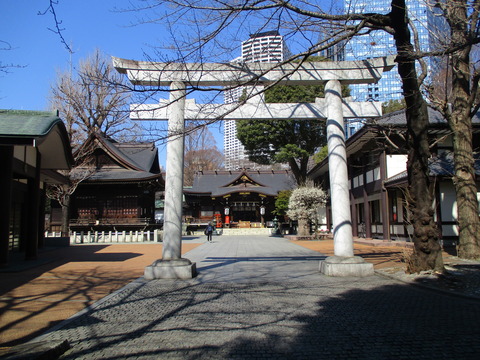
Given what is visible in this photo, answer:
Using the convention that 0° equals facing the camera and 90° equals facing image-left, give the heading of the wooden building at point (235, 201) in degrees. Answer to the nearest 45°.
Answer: approximately 0°

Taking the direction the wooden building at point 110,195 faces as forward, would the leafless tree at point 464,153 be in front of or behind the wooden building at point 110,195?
in front

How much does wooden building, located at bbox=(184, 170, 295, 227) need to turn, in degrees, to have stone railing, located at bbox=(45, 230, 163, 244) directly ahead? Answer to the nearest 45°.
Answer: approximately 45° to its right

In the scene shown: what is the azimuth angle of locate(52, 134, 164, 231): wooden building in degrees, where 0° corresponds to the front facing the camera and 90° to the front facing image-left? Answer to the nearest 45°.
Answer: approximately 0°

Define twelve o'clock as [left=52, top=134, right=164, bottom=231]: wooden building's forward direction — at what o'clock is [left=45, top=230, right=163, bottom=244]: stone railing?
The stone railing is roughly at 12 o'clock from the wooden building.

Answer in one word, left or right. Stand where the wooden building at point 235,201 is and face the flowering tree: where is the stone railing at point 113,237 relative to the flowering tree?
right

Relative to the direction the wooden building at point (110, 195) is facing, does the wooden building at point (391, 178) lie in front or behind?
in front
